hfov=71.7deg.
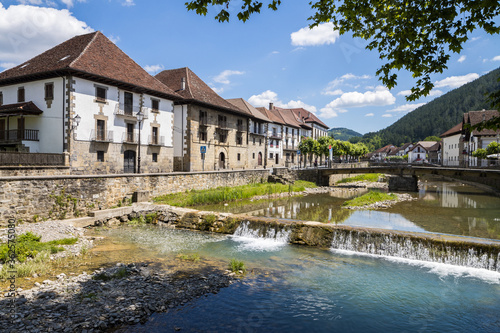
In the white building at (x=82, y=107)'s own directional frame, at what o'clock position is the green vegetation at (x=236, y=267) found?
The green vegetation is roughly at 1 o'clock from the white building.

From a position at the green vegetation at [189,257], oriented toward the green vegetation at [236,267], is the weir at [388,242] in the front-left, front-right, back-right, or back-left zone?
front-left

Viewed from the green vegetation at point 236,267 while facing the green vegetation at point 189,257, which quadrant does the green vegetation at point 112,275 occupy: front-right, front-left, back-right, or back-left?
front-left

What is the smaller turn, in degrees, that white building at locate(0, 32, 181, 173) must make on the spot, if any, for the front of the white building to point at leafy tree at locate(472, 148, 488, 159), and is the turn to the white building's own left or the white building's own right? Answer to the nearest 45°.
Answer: approximately 45° to the white building's own left

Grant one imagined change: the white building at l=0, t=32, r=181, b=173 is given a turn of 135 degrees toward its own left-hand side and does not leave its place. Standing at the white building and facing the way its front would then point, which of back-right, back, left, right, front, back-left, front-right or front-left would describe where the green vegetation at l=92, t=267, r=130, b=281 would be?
back

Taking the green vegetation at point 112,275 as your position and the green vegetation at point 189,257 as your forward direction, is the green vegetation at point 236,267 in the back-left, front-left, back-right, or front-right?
front-right

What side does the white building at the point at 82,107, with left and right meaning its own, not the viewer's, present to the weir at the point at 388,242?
front

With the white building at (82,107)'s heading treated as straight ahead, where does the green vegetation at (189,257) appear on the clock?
The green vegetation is roughly at 1 o'clock from the white building.

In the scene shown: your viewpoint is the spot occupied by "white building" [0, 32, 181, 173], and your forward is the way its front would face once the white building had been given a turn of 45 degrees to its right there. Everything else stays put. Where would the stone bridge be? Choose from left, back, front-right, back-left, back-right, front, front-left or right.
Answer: left
